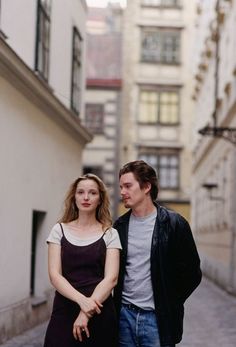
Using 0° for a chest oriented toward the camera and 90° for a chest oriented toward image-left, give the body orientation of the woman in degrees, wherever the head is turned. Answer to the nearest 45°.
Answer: approximately 0°

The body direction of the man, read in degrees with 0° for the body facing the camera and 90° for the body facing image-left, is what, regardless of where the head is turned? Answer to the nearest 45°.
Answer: approximately 45°

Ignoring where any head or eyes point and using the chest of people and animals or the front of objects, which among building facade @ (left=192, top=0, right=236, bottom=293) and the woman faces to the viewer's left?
the building facade

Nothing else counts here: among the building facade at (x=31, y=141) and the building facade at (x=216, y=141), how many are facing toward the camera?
0

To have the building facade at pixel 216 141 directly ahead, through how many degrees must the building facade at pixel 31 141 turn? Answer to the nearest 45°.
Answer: approximately 45° to its left

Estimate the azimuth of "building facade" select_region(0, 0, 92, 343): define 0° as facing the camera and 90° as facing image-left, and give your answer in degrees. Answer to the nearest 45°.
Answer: approximately 270°

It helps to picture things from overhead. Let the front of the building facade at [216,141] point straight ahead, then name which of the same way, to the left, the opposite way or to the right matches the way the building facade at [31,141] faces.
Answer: the opposite way

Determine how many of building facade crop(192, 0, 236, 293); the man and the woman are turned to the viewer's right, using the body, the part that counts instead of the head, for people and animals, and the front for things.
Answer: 0

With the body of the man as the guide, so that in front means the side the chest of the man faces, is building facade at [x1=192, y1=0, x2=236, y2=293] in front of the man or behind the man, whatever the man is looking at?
behind

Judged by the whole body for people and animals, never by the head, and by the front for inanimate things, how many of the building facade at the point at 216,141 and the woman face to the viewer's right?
0
